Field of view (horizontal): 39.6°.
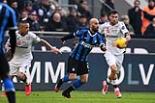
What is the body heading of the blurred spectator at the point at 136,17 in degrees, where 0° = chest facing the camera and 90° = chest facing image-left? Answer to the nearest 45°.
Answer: approximately 0°

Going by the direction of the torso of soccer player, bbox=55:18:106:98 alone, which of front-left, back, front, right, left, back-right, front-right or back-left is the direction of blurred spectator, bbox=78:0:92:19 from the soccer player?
back-left

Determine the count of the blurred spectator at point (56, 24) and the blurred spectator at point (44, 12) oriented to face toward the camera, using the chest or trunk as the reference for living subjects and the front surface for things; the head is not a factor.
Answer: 2

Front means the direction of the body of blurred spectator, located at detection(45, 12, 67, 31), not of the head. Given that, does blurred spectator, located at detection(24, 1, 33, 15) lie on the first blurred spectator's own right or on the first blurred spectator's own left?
on the first blurred spectator's own right

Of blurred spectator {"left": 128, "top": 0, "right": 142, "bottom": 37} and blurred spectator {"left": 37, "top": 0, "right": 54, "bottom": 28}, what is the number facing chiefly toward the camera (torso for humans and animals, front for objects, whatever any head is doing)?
2

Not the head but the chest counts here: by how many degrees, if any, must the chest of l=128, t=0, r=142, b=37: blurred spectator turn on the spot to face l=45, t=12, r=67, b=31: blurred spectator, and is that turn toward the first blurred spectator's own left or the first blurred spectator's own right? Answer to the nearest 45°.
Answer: approximately 90° to the first blurred spectator's own right
